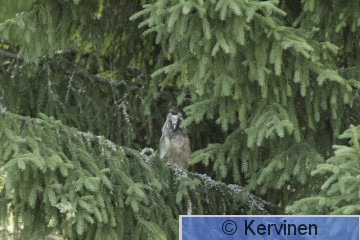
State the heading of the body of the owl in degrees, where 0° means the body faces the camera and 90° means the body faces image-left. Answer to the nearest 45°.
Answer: approximately 0°
